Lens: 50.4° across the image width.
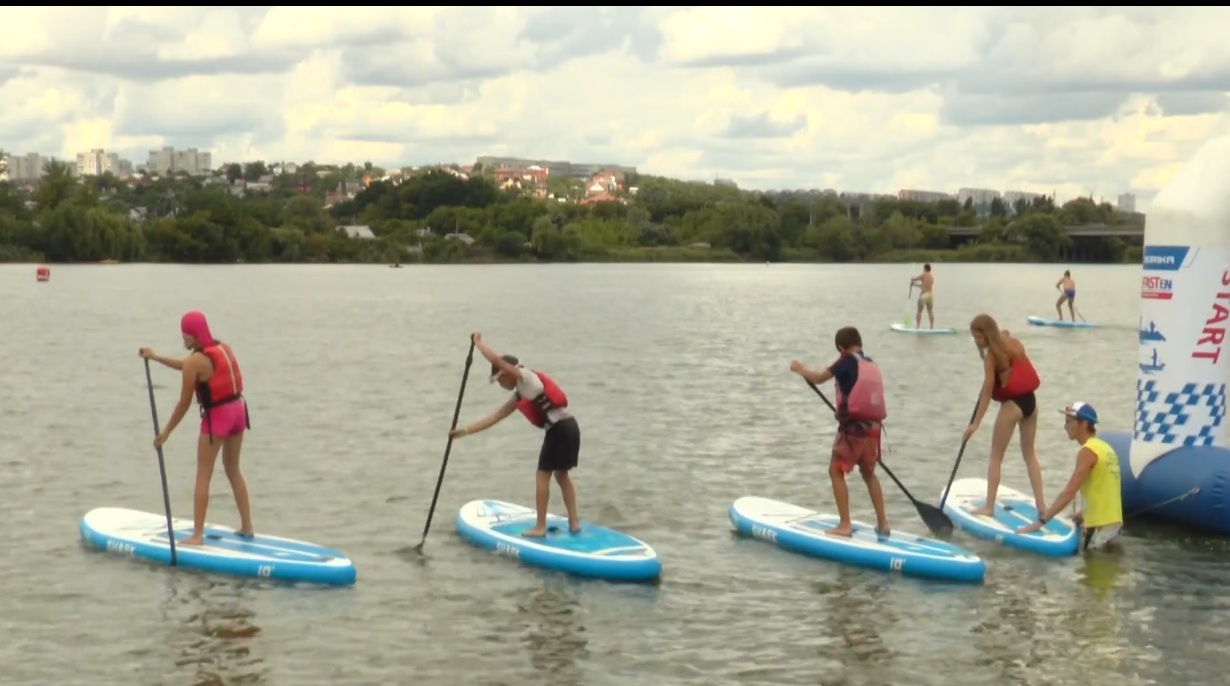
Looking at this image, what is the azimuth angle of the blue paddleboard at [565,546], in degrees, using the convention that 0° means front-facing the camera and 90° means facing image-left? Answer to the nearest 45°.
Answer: approximately 135°

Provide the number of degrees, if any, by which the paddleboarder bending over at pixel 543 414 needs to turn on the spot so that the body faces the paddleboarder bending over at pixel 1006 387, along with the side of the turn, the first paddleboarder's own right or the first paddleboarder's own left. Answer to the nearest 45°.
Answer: approximately 180°

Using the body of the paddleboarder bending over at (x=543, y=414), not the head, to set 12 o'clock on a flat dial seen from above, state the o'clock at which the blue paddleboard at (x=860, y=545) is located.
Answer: The blue paddleboard is roughly at 6 o'clock from the paddleboarder bending over.

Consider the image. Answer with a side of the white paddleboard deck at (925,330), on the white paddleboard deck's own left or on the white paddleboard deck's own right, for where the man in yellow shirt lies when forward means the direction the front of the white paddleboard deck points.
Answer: on the white paddleboard deck's own left

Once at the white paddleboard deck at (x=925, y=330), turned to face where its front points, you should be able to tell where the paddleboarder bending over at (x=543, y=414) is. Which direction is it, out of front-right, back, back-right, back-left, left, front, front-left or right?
left

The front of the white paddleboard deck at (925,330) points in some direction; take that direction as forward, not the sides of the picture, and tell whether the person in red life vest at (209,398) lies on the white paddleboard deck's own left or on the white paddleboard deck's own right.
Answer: on the white paddleboard deck's own left

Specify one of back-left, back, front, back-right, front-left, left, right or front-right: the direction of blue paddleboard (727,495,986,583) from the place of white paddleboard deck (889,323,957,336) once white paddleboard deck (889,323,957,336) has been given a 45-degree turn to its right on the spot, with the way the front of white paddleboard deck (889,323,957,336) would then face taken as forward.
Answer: back-left

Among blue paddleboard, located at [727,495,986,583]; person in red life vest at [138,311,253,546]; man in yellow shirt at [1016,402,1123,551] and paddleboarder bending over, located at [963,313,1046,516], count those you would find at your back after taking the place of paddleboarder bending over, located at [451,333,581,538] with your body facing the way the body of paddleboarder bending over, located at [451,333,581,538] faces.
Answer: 3

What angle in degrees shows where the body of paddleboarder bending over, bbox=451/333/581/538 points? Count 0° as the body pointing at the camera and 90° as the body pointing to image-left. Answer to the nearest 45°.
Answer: approximately 90°

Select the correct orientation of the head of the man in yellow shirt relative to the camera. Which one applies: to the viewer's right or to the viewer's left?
to the viewer's left

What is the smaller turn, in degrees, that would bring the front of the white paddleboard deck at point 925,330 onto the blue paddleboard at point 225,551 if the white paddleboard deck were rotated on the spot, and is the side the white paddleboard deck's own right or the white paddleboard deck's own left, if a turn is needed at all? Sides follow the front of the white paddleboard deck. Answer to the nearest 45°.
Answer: approximately 90° to the white paddleboard deck's own left

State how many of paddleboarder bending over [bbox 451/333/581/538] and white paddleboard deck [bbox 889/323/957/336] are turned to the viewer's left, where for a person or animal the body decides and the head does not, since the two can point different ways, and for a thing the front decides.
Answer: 2

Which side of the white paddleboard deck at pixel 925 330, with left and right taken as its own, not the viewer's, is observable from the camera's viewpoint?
left

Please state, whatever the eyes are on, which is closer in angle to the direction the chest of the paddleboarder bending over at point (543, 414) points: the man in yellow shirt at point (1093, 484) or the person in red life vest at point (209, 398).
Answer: the person in red life vest

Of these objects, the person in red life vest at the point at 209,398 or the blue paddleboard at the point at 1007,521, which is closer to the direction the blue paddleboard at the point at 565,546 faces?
the person in red life vest
